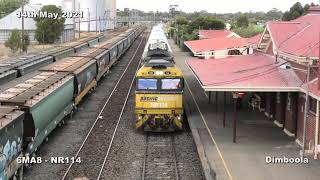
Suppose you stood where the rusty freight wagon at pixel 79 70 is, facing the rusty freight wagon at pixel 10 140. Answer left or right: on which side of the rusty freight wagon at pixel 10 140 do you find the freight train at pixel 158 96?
left

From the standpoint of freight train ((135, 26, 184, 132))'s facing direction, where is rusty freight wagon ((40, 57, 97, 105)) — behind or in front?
behind

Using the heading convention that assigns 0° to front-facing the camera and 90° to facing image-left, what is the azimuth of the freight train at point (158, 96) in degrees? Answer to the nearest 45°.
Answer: approximately 0°

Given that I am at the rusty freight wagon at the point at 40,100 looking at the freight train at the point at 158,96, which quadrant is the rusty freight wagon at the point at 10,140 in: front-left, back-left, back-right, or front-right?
back-right

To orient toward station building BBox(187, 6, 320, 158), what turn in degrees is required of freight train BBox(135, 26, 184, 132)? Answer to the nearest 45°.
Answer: approximately 90° to its left

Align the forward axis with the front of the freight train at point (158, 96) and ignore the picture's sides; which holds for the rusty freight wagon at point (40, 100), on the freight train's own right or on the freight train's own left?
on the freight train's own right
